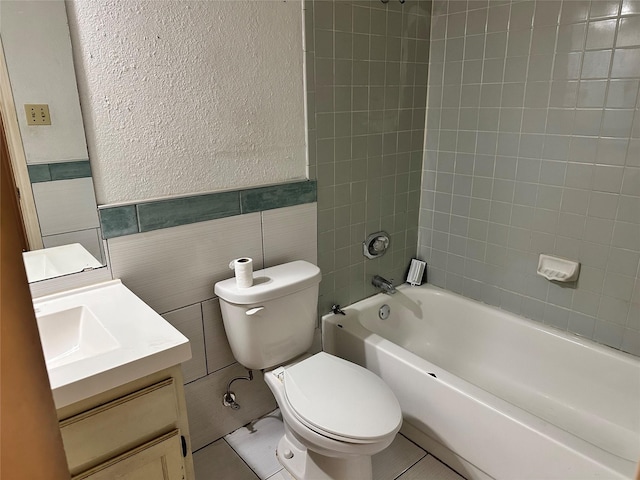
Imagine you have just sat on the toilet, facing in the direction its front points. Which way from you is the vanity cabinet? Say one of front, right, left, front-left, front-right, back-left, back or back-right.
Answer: right

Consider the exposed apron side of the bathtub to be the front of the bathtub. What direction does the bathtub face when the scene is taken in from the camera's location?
facing the viewer and to the left of the viewer

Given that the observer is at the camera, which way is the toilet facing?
facing the viewer and to the right of the viewer

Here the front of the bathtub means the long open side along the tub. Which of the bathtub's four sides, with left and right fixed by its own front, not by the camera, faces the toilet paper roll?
front

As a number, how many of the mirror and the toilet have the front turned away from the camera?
0

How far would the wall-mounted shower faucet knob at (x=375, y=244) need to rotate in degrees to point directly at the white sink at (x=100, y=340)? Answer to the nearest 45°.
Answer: approximately 90° to its right

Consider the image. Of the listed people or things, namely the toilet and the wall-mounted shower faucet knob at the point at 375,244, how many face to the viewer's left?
0

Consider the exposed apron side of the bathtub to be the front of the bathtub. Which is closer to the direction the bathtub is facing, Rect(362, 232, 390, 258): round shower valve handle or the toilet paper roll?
the toilet paper roll

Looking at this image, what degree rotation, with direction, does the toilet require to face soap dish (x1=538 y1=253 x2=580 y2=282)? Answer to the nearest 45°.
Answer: approximately 45° to its left

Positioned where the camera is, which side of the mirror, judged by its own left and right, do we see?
front

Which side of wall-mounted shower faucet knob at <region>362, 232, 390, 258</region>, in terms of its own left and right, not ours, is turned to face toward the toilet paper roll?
right

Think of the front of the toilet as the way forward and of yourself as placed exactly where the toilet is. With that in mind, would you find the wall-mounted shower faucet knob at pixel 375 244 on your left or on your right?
on your left
